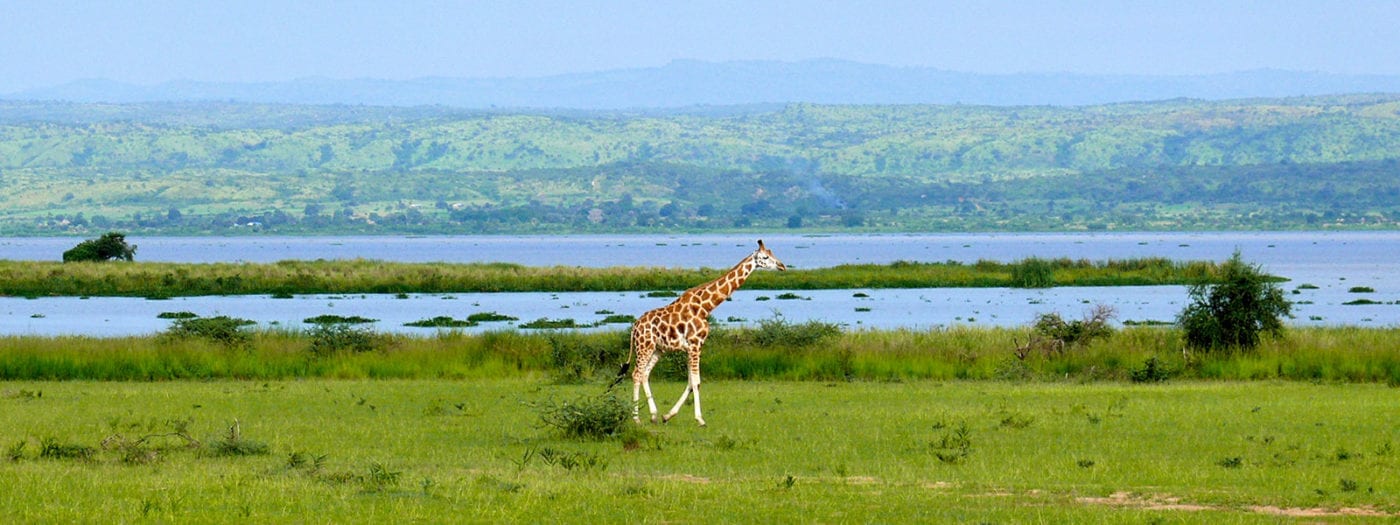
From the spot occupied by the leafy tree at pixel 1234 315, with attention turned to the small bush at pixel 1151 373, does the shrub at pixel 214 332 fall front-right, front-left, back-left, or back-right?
front-right

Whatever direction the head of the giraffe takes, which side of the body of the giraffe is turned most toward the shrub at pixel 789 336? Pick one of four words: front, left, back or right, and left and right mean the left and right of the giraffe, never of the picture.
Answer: left

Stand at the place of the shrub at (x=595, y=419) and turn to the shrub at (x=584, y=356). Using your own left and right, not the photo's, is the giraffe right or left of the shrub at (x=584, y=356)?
right

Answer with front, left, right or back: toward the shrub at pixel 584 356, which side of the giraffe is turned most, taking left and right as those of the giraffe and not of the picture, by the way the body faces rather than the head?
left

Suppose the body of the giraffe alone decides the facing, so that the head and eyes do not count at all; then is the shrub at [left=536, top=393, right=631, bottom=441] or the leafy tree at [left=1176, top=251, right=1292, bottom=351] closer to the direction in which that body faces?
the leafy tree

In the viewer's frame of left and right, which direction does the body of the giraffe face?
facing to the right of the viewer

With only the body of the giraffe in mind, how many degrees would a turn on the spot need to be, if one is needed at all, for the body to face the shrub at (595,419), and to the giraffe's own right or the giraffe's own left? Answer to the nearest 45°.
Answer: approximately 135° to the giraffe's own right

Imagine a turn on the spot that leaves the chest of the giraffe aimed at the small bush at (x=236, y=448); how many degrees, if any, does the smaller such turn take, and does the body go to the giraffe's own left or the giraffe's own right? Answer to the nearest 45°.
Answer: approximately 135° to the giraffe's own right

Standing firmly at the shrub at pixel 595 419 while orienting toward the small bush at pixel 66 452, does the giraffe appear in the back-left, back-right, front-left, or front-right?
back-right

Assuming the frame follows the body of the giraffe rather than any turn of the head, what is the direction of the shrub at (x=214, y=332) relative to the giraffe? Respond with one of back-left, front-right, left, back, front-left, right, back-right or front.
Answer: back-left

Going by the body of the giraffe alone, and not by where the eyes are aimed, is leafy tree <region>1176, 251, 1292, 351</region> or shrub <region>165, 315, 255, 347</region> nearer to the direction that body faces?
the leafy tree

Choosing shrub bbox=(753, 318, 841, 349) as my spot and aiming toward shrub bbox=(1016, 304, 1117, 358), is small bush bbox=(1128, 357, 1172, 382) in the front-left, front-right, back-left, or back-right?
front-right
